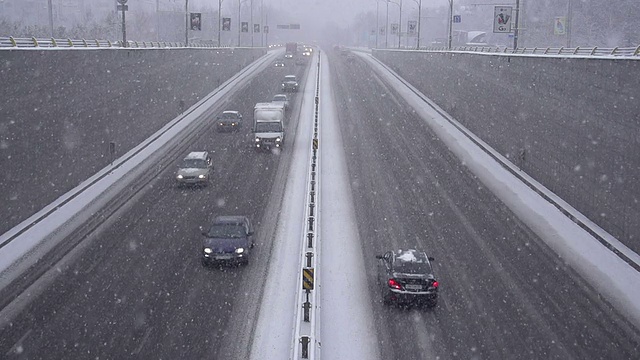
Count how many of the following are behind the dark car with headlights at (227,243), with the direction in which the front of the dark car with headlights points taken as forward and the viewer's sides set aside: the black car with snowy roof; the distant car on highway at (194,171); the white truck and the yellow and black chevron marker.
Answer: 2

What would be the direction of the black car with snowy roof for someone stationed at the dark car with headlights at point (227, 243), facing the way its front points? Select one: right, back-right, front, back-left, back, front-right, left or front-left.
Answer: front-left

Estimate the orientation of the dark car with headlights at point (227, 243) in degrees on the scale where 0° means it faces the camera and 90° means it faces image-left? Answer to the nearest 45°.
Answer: approximately 0°

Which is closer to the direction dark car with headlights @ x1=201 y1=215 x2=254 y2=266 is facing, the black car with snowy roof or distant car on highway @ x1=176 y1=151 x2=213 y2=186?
the black car with snowy roof

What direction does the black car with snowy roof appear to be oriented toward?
away from the camera

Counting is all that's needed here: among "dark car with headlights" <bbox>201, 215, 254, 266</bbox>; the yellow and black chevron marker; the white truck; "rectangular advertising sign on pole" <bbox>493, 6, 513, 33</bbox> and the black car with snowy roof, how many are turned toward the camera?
4

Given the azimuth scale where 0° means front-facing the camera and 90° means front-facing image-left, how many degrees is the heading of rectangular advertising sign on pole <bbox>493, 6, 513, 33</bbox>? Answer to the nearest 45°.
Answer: approximately 0°

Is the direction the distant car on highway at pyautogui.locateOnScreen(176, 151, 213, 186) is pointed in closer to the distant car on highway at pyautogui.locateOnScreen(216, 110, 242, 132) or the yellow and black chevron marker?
the yellow and black chevron marker

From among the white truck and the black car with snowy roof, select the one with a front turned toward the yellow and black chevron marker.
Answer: the white truck

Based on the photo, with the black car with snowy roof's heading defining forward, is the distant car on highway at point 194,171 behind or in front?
in front

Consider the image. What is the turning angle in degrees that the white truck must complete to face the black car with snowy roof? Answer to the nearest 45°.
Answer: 0° — it already faces it
